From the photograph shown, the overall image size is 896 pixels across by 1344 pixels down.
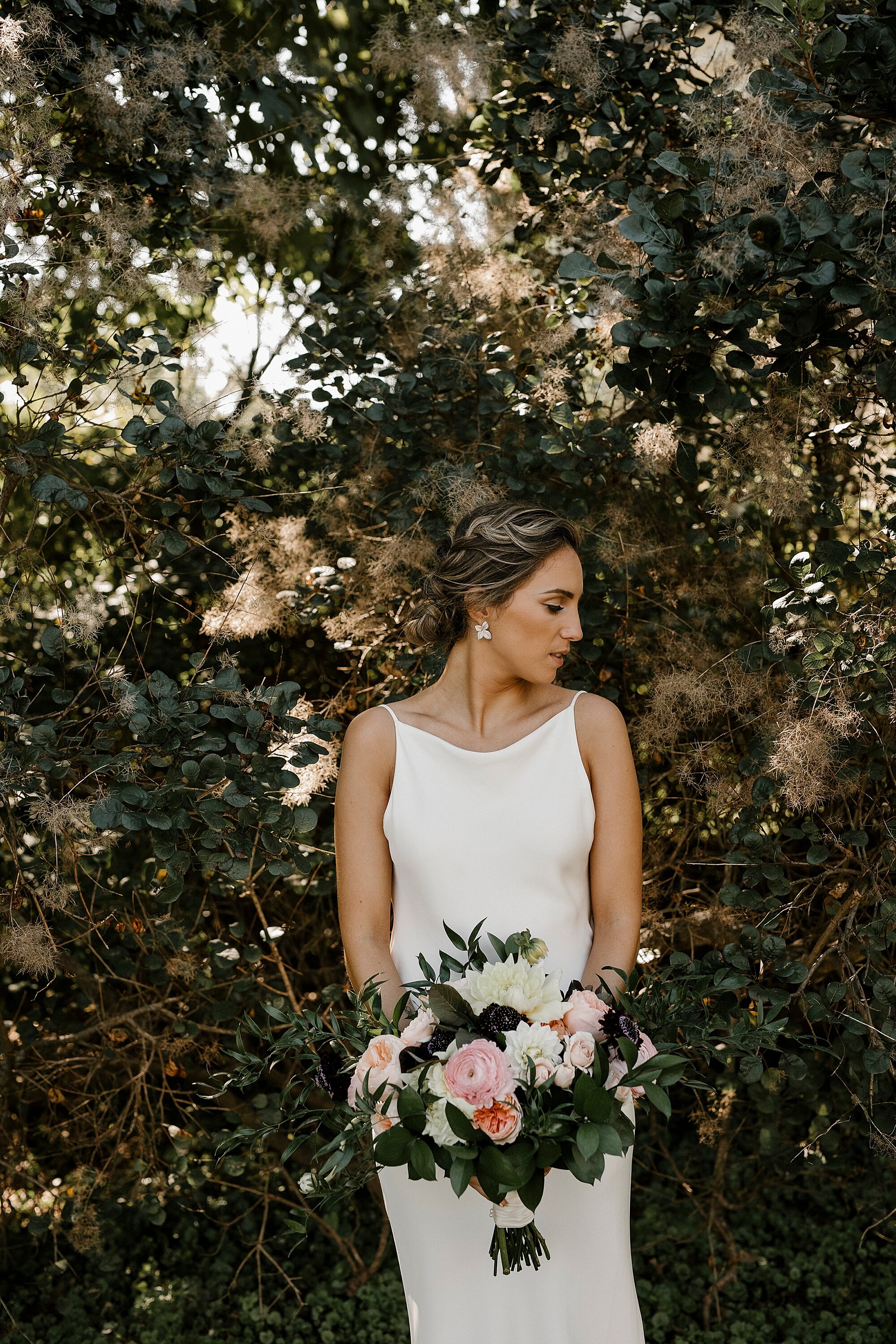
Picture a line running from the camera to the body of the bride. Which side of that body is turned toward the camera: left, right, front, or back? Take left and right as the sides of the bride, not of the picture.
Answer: front

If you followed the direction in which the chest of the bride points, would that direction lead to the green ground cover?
no
